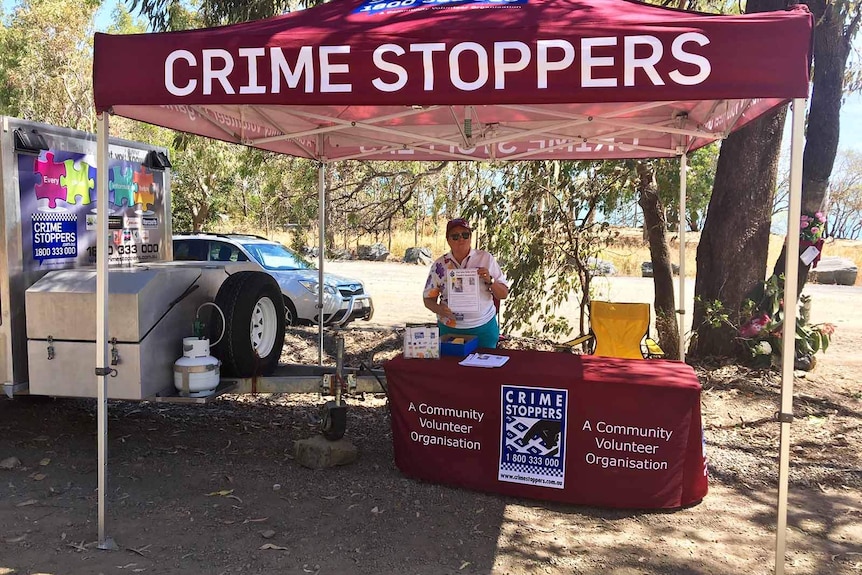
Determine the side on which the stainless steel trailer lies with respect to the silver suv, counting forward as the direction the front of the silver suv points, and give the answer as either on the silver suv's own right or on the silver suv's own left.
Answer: on the silver suv's own right

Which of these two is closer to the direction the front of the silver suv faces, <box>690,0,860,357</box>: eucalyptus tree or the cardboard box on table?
the eucalyptus tree

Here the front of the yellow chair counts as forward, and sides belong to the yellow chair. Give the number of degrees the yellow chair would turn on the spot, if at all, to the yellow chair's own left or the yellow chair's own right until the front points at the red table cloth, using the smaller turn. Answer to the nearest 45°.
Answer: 0° — it already faces it

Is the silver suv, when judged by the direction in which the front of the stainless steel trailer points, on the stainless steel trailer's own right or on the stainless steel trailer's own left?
on the stainless steel trailer's own left

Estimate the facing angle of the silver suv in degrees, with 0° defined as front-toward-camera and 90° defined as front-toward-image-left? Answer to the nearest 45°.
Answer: approximately 315°

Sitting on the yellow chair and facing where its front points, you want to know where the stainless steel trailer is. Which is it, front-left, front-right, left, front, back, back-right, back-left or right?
front-right

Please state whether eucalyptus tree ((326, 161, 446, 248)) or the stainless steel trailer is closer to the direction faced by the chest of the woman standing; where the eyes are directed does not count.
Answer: the stainless steel trailer

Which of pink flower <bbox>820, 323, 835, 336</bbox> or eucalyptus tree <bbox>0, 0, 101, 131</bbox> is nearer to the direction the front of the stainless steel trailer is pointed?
the pink flower

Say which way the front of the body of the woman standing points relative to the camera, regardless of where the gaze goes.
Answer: toward the camera

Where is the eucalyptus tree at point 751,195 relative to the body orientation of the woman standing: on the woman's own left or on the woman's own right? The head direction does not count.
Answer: on the woman's own left

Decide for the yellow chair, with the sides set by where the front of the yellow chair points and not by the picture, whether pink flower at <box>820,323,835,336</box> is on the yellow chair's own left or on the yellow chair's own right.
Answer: on the yellow chair's own left

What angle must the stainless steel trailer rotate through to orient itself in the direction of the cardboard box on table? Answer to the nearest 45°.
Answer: approximately 45° to its left

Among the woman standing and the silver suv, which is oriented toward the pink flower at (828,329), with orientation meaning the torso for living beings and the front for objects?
the silver suv

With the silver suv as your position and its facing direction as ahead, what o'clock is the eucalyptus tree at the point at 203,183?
The eucalyptus tree is roughly at 7 o'clock from the silver suv.

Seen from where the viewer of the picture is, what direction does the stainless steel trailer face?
facing the viewer and to the right of the viewer

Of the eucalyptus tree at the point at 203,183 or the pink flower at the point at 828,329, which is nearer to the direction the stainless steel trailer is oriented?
the pink flower

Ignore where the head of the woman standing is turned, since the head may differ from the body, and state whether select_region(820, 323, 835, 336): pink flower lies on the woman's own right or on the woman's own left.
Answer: on the woman's own left
